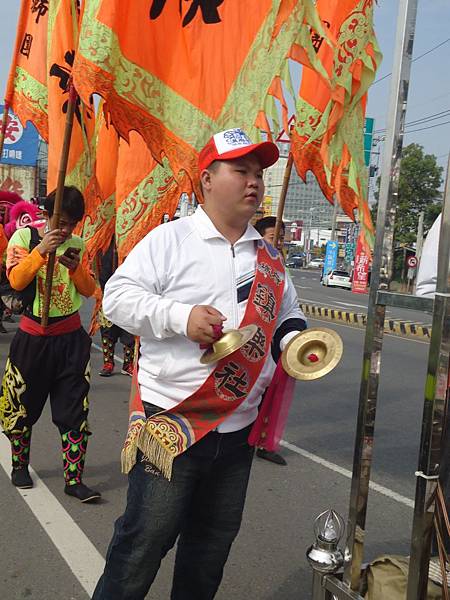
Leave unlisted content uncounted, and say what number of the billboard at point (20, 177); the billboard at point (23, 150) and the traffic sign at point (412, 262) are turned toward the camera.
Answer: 3

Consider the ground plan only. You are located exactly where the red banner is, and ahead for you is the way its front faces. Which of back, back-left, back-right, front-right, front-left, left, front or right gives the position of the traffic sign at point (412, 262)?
left

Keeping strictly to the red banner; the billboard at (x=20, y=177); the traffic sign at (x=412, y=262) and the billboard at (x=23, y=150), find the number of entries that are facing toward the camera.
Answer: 4

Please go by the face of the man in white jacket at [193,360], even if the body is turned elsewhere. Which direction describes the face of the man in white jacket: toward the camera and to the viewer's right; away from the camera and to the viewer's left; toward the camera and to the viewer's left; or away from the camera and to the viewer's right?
toward the camera and to the viewer's right

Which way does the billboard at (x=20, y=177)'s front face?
toward the camera

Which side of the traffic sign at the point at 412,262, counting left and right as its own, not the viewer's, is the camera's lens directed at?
front

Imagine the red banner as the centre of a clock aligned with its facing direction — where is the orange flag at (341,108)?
The orange flag is roughly at 12 o'clock from the red banner.

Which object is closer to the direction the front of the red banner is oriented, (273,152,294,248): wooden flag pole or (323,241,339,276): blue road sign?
the wooden flag pole

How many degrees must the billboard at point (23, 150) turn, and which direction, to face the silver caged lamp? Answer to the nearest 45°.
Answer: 0° — it already faces it

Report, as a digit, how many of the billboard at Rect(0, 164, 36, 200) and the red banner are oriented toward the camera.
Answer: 2

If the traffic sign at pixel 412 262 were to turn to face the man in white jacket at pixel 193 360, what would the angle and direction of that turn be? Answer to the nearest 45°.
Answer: approximately 45° to its right

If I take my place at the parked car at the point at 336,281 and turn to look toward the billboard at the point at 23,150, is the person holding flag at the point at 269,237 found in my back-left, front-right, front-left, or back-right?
front-left

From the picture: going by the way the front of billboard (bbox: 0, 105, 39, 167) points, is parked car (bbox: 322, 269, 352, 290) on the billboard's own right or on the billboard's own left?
on the billboard's own left
